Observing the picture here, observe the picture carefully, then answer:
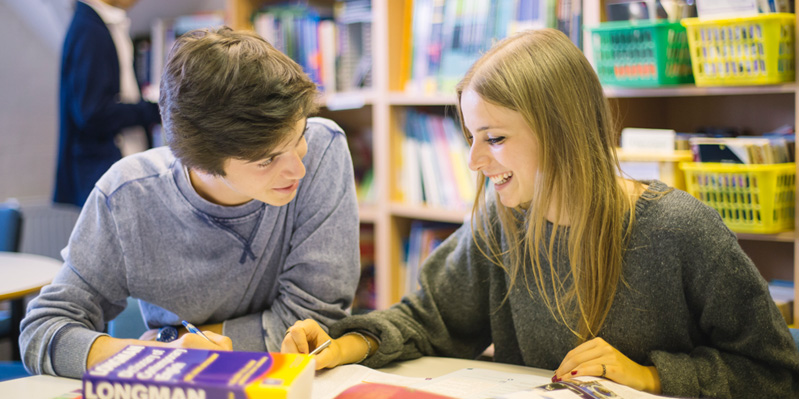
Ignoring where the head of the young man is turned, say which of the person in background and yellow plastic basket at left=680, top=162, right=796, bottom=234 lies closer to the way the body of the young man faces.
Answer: the yellow plastic basket

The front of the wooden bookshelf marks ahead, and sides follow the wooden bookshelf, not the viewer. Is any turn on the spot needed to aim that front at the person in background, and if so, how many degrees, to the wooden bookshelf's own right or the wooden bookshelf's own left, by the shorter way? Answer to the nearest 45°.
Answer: approximately 90° to the wooden bookshelf's own right

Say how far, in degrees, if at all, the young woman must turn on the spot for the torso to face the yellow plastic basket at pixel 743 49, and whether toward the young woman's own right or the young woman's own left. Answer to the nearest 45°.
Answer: approximately 180°

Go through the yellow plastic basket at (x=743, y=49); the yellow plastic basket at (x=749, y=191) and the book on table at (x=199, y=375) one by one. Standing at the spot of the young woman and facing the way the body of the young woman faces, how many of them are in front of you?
1

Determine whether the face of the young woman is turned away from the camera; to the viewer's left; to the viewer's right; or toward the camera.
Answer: to the viewer's left

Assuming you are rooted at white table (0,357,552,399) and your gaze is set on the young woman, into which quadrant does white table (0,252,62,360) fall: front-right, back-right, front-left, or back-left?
front-left
